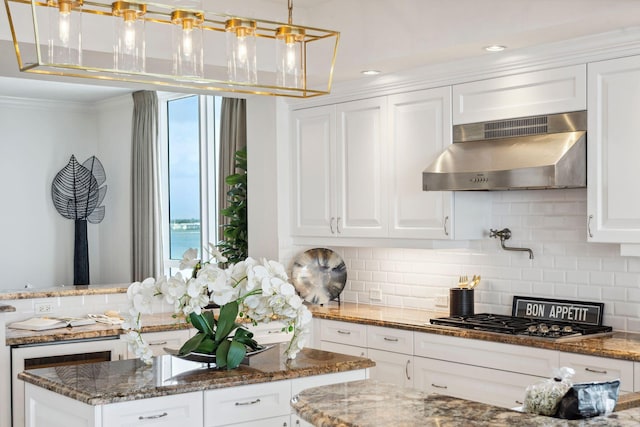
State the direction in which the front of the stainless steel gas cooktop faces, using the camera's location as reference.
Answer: facing the viewer and to the left of the viewer

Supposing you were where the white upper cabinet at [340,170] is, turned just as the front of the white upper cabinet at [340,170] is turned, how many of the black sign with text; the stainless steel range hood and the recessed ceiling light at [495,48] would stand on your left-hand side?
3

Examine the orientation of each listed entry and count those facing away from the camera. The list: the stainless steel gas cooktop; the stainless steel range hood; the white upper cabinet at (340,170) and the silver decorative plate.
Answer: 0

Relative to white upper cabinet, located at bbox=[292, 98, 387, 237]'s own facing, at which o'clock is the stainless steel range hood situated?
The stainless steel range hood is roughly at 9 o'clock from the white upper cabinet.

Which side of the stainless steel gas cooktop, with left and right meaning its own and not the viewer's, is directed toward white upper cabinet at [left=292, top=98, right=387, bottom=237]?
right

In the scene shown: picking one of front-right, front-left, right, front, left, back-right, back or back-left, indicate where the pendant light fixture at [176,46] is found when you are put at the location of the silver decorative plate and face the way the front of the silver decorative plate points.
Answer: front

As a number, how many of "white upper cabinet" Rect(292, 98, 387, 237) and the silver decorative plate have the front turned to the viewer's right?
0

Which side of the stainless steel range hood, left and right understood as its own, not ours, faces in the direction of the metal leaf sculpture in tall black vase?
right

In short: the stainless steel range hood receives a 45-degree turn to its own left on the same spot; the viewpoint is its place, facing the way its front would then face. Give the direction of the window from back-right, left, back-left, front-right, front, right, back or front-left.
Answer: back-right

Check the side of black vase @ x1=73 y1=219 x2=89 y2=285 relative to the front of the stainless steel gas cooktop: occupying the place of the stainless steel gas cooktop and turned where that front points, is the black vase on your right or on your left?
on your right

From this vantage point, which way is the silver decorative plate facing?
toward the camera

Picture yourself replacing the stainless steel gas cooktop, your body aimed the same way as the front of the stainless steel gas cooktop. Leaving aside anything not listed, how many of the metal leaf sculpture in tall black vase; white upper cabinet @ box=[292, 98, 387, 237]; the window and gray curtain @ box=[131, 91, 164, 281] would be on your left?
0

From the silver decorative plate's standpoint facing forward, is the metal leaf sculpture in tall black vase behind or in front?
behind

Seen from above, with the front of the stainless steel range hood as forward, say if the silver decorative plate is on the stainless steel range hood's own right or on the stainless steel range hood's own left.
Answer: on the stainless steel range hood's own right

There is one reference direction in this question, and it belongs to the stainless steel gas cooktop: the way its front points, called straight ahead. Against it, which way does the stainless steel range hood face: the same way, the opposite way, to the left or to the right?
the same way

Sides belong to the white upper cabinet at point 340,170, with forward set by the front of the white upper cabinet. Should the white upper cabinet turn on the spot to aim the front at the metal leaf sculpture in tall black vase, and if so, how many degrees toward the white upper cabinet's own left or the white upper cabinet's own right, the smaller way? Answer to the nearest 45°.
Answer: approximately 90° to the white upper cabinet's own right

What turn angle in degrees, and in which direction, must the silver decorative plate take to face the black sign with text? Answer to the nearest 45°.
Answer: approximately 45° to its left
